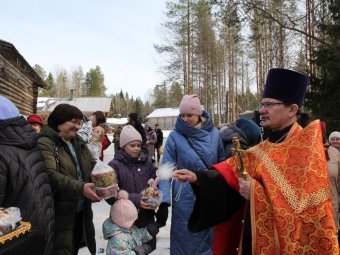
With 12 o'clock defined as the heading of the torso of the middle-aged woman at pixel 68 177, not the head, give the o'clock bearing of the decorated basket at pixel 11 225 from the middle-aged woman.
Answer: The decorated basket is roughly at 2 o'clock from the middle-aged woman.

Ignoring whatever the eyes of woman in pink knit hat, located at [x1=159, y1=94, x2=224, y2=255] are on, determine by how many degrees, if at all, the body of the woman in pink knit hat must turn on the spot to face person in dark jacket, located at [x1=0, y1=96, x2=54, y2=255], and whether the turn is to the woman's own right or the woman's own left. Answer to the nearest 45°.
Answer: approximately 45° to the woman's own right

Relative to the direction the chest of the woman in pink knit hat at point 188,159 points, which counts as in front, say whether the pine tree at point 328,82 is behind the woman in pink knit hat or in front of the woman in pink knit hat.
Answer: behind

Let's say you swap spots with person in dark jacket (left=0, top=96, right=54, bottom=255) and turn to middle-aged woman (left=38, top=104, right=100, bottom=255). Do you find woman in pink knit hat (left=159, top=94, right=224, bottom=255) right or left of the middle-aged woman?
right

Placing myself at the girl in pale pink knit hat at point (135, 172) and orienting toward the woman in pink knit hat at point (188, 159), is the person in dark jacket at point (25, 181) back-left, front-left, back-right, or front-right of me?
back-right

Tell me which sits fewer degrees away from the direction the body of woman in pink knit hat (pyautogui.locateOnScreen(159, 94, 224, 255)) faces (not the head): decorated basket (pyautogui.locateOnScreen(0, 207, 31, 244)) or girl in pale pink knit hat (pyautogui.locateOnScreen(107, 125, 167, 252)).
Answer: the decorated basket

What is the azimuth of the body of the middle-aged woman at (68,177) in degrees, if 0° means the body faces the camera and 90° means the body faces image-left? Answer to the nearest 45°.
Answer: approximately 315°

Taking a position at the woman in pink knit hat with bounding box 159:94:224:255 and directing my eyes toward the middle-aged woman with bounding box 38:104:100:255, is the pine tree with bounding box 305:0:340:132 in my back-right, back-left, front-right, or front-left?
back-right

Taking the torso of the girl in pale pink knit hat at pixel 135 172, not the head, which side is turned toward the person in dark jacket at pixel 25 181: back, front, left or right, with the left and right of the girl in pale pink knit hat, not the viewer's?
right
